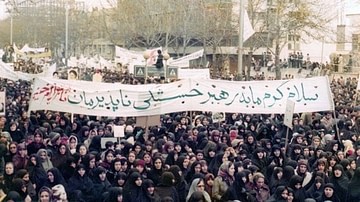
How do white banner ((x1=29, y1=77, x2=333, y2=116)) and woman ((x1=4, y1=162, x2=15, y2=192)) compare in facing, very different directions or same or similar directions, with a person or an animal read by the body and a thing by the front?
same or similar directions

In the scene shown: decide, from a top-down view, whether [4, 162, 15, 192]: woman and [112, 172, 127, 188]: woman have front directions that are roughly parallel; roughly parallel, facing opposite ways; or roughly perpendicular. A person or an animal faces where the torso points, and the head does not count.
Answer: roughly parallel

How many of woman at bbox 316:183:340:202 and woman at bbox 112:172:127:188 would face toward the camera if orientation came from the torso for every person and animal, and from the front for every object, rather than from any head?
2

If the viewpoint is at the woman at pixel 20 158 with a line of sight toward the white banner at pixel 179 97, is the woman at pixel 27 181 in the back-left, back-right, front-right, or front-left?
back-right

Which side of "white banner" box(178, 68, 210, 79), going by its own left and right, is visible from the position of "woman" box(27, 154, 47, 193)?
front

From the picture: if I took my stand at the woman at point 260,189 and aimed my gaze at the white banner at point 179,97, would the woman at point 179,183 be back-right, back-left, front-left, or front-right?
front-left

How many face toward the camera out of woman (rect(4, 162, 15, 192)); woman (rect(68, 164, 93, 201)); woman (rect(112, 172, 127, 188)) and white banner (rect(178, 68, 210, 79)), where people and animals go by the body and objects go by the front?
4

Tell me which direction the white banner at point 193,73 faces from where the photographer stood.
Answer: facing the viewer

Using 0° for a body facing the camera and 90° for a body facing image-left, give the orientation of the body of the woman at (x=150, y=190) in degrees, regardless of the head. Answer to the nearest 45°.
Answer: approximately 315°

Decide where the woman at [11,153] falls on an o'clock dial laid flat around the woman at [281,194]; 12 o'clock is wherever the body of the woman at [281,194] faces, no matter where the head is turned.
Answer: the woman at [11,153] is roughly at 5 o'clock from the woman at [281,194].

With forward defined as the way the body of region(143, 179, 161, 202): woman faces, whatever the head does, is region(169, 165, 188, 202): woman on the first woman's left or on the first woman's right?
on the first woman's left

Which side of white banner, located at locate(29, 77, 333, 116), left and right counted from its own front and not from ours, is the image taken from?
front

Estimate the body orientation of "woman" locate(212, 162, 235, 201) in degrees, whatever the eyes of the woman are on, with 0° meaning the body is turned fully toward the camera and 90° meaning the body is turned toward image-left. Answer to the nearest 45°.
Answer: approximately 315°

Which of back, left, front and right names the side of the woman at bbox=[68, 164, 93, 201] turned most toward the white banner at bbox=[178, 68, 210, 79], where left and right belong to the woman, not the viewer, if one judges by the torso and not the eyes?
back

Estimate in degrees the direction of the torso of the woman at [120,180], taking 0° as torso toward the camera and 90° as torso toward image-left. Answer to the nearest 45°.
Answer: approximately 0°
